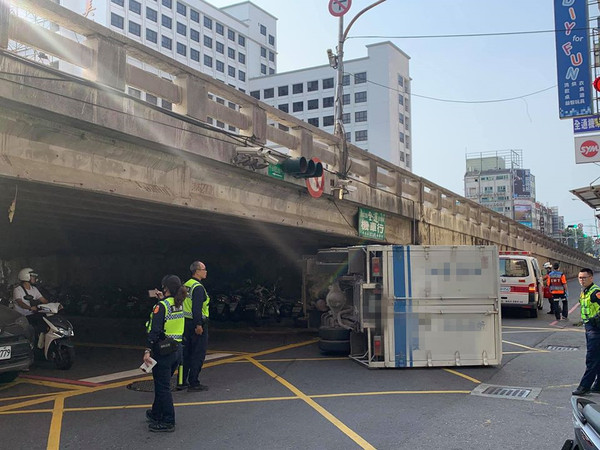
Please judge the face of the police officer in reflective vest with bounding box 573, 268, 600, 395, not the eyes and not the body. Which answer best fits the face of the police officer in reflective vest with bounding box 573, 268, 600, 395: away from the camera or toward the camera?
toward the camera

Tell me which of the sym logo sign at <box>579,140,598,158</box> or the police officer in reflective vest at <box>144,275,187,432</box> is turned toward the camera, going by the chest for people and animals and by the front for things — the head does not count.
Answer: the sym logo sign

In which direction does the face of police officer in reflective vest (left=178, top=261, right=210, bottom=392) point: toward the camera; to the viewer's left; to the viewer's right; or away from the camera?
to the viewer's right

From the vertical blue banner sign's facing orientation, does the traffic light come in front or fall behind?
in front

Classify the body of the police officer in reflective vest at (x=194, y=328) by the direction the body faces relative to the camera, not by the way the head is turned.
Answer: to the viewer's right

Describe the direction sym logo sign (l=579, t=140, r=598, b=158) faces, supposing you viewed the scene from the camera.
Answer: facing the viewer

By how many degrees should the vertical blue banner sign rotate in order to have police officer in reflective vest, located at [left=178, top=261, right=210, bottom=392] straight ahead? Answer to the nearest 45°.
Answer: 0° — it already faces them

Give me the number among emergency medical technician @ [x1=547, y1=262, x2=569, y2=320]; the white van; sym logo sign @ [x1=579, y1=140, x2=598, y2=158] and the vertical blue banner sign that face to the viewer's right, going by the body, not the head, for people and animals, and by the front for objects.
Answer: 0

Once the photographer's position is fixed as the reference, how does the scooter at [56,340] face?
facing the viewer and to the right of the viewer

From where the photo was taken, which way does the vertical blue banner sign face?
toward the camera
